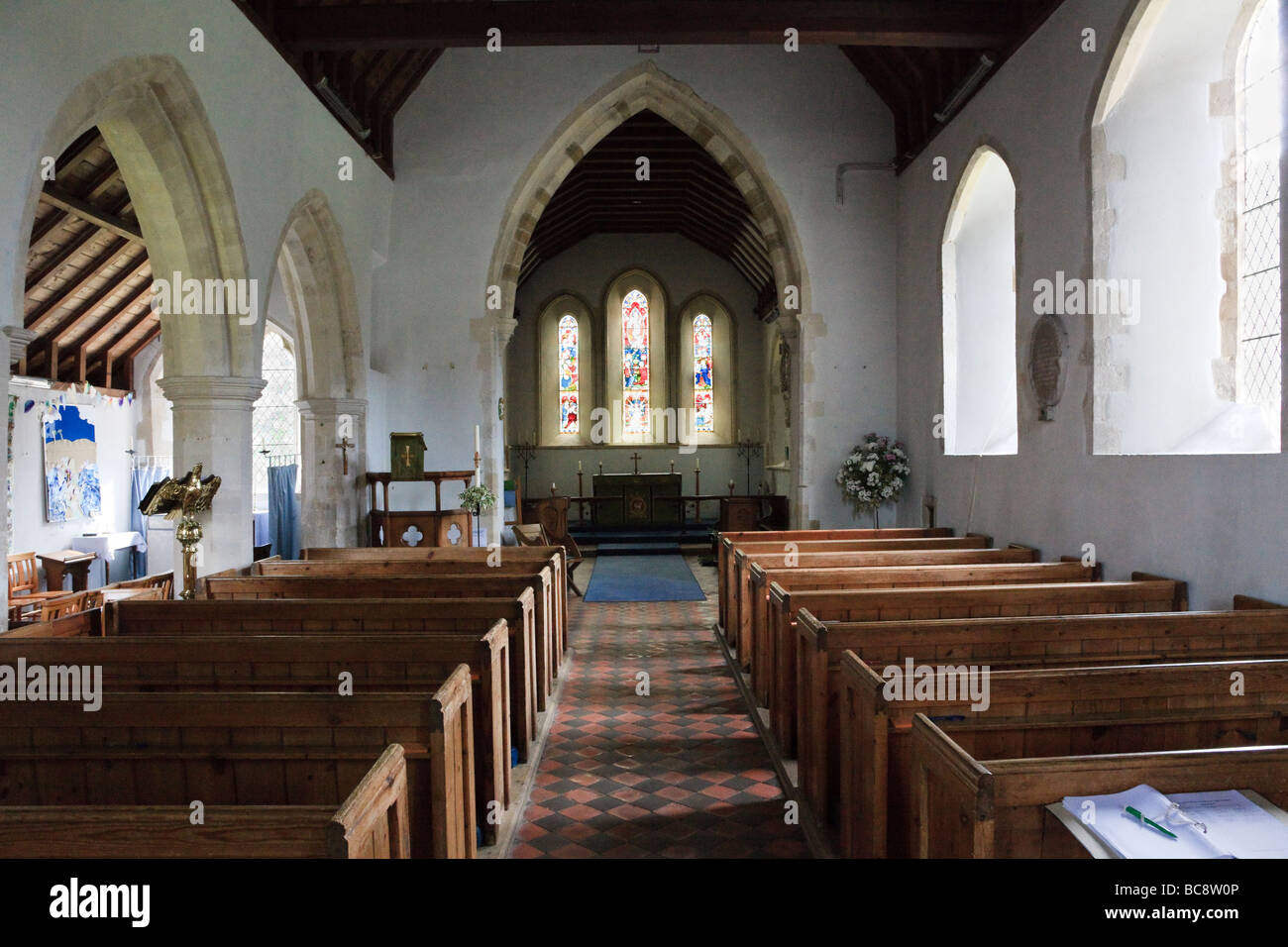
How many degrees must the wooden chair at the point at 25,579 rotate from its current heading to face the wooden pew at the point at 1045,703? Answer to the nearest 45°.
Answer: approximately 45° to its right

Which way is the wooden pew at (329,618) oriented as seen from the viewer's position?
away from the camera

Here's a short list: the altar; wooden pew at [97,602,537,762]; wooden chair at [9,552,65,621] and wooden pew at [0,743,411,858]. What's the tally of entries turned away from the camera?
2

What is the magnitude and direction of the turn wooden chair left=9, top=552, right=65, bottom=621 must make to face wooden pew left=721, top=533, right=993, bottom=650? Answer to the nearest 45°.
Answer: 0° — it already faces it

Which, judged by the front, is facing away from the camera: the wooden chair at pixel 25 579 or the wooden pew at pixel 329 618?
the wooden pew

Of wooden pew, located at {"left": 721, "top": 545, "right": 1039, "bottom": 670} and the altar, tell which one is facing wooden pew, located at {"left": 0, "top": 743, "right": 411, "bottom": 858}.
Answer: the altar

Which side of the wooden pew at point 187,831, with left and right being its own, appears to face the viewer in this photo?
back

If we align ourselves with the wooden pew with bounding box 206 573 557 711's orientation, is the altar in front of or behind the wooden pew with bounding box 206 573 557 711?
in front

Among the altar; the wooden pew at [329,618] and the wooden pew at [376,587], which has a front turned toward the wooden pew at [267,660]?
the altar

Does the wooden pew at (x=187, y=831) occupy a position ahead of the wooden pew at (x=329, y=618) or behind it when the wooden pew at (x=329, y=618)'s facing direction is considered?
behind

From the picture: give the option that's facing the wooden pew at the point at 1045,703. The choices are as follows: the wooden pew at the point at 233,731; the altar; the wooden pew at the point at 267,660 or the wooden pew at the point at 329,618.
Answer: the altar

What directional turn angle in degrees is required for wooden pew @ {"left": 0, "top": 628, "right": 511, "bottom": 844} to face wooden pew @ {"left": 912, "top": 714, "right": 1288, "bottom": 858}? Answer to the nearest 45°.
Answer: approximately 135° to its right

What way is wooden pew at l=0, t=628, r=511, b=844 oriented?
away from the camera

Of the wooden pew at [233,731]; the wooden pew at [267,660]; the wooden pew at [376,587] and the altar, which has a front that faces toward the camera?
the altar

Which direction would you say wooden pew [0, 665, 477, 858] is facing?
away from the camera

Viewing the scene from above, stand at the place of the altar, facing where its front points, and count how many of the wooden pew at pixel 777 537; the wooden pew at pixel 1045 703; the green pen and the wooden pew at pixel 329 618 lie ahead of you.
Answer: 4

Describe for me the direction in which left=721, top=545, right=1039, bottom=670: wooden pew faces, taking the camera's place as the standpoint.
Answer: facing away from the viewer
